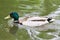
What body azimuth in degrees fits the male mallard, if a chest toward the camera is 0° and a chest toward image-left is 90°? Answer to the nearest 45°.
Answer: approximately 90°
